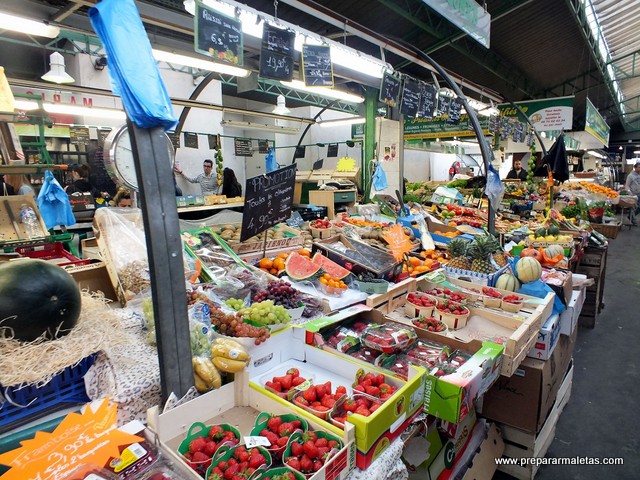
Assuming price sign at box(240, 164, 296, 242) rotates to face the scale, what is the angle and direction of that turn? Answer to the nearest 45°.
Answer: approximately 90° to its right

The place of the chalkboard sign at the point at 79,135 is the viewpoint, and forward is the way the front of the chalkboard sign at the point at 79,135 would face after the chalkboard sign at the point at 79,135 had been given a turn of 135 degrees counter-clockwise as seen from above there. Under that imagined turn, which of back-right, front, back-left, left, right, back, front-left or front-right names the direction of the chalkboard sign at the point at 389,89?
right

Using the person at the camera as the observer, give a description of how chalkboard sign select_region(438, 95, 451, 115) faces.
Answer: facing the viewer

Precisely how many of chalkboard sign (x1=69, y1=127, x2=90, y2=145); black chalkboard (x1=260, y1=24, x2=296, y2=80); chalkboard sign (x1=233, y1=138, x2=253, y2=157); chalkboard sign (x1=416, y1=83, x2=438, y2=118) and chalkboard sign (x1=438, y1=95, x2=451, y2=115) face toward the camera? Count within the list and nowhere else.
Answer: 5

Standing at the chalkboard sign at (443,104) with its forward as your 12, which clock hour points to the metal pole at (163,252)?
The metal pole is roughly at 12 o'clock from the chalkboard sign.

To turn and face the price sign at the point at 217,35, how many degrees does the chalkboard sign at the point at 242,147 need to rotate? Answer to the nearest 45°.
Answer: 0° — it already faces it

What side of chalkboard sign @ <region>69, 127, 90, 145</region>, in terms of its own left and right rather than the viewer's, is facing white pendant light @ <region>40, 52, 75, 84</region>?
front

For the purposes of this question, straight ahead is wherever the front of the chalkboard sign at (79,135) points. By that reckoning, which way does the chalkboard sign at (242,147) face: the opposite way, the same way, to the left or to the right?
the same way

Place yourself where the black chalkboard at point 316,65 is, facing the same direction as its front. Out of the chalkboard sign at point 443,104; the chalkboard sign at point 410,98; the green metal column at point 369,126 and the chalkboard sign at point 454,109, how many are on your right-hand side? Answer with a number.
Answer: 0

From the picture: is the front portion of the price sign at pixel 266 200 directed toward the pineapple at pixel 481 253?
no

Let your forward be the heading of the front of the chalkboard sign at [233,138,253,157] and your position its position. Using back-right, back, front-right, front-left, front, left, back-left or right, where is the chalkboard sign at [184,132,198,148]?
front-right

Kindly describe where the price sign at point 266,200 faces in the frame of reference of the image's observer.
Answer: facing the viewer and to the right of the viewer

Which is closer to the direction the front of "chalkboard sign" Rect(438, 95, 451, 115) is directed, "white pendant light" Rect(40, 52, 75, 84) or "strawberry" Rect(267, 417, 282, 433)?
the strawberry

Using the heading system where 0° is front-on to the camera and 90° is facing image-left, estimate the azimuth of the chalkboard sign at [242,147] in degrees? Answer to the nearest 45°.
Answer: approximately 0°

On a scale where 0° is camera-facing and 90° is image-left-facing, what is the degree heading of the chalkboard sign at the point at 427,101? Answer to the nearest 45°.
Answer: approximately 0°

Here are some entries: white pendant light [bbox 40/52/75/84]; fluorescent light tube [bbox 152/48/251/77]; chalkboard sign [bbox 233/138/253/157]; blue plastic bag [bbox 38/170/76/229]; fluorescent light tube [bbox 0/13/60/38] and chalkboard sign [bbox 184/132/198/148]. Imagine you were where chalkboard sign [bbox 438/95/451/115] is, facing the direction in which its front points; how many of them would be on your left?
0

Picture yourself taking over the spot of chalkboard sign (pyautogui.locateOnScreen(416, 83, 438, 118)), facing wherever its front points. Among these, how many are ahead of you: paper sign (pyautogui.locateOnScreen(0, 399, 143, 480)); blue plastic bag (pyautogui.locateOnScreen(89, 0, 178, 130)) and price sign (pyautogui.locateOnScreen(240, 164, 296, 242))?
3

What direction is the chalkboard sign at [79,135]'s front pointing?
toward the camera

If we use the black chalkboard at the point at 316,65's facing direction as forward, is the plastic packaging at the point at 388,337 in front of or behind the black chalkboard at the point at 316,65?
in front

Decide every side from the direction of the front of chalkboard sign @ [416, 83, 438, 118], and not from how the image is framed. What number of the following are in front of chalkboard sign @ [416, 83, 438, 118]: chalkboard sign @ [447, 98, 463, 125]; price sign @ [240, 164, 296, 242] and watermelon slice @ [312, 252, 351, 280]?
2
